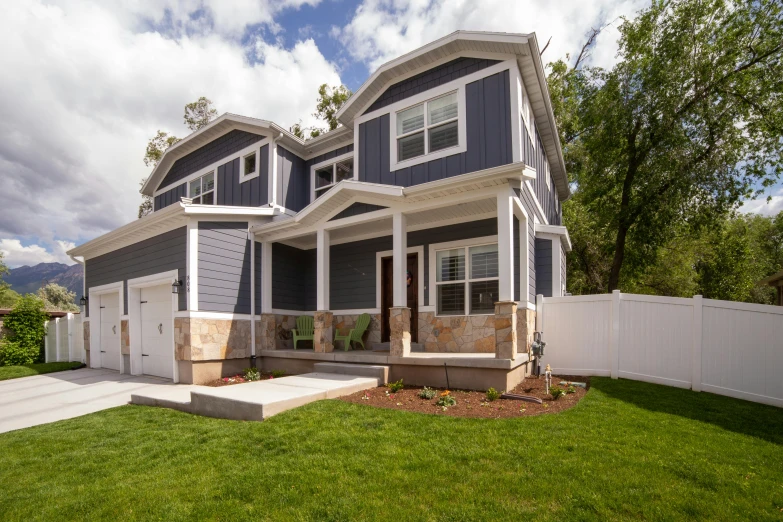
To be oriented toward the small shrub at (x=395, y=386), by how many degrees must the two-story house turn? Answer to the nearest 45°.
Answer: approximately 45° to its left

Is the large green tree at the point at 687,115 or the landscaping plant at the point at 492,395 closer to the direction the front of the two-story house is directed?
the landscaping plant

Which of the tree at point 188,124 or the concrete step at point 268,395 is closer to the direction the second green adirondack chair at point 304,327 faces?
the concrete step

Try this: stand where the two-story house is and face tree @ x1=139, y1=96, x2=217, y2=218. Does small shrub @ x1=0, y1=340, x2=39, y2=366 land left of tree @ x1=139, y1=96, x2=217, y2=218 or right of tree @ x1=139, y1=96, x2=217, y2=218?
left

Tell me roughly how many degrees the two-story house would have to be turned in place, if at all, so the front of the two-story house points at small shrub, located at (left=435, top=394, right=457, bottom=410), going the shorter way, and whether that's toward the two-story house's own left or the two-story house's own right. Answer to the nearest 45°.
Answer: approximately 45° to the two-story house's own left

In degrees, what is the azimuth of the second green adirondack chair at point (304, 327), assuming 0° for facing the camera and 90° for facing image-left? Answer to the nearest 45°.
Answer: approximately 0°

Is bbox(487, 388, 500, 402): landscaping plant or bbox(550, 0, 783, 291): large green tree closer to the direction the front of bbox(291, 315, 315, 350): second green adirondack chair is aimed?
the landscaping plant

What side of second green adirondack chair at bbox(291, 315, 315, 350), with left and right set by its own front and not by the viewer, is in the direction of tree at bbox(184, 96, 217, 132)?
back

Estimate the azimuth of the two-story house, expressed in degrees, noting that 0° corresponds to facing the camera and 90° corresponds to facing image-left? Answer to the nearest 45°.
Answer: approximately 45°
